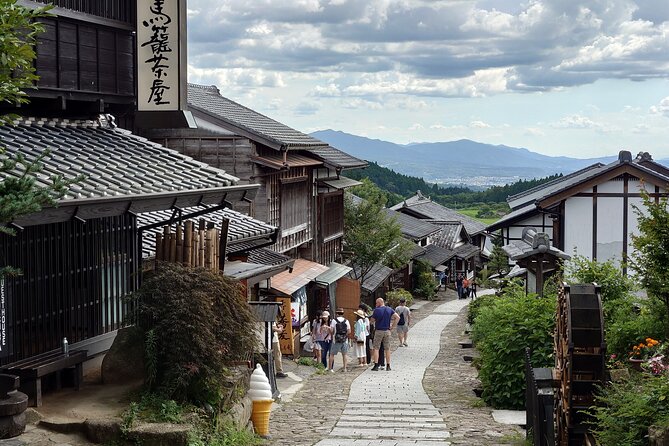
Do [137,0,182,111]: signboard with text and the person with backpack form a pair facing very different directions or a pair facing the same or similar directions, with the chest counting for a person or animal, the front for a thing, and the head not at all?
very different directions

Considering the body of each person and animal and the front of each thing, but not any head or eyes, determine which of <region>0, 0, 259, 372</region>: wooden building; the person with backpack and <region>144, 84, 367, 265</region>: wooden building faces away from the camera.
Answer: the person with backpack

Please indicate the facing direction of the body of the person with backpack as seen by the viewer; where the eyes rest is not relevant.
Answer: away from the camera

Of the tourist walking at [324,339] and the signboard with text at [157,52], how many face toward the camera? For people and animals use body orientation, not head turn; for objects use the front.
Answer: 2

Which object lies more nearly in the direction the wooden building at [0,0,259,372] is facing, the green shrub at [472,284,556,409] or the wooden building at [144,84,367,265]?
the green shrub
